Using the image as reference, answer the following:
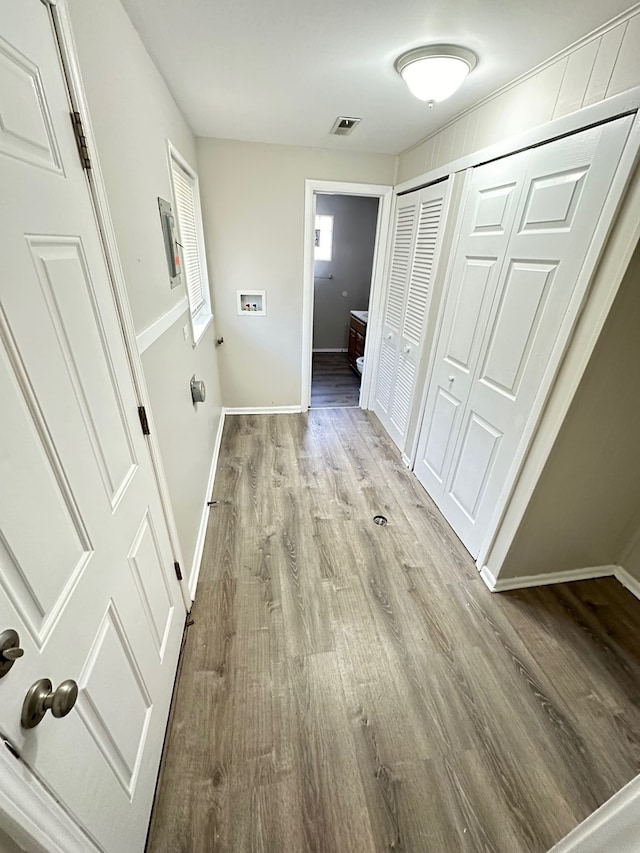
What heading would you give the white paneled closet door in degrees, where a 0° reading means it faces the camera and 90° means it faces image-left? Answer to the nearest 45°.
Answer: approximately 45°

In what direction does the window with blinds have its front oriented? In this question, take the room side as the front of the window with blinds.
to the viewer's right

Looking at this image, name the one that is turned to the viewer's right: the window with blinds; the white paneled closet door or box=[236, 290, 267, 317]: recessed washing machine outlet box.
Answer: the window with blinds

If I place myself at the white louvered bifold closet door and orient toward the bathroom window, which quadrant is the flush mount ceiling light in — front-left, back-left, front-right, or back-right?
back-left

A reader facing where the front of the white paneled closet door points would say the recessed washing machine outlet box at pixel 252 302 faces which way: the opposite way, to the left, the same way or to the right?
to the left

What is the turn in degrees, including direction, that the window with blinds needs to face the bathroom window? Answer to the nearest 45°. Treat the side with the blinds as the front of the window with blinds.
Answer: approximately 45° to its left

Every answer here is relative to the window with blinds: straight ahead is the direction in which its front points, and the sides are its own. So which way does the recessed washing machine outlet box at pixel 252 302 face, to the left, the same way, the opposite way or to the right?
to the right

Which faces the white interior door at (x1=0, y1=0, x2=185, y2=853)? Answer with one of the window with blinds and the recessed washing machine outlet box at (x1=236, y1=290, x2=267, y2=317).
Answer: the recessed washing machine outlet box

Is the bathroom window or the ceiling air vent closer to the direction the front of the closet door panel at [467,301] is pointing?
the ceiling air vent

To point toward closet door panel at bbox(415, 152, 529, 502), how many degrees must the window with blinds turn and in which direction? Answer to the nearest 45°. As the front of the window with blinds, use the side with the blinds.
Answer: approximately 45° to its right

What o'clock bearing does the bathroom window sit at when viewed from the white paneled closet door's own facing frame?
The bathroom window is roughly at 3 o'clock from the white paneled closet door.

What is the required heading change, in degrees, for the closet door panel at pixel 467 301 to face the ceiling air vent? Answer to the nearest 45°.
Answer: approximately 45° to its right

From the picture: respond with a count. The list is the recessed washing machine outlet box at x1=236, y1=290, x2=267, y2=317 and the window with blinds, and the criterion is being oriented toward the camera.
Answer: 1
